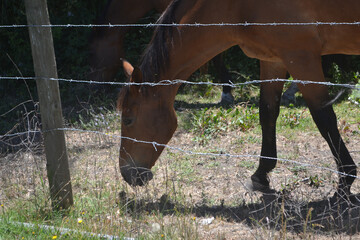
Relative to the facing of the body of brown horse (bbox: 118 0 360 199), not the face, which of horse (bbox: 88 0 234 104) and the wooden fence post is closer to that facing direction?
the wooden fence post

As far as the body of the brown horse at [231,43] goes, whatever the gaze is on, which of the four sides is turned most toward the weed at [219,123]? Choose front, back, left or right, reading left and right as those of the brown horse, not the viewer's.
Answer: right

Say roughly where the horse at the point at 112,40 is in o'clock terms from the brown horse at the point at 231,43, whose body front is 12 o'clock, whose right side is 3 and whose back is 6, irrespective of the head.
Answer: The horse is roughly at 2 o'clock from the brown horse.

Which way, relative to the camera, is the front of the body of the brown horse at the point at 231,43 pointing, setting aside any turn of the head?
to the viewer's left
